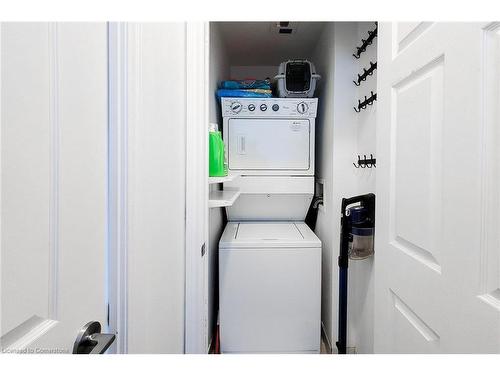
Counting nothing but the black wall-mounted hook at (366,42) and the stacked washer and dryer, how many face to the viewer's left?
1

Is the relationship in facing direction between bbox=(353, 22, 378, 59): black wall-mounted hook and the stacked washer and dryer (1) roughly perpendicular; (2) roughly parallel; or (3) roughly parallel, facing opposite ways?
roughly perpendicular

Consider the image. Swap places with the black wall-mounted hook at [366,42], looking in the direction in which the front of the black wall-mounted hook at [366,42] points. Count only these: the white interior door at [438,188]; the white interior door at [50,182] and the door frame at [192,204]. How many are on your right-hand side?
0

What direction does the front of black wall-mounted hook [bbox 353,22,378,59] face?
to the viewer's left

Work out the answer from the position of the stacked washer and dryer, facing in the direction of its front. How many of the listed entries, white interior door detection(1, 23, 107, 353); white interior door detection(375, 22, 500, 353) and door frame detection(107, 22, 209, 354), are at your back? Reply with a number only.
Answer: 0

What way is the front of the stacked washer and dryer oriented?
toward the camera

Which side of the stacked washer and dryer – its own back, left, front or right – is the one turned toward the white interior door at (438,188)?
front
